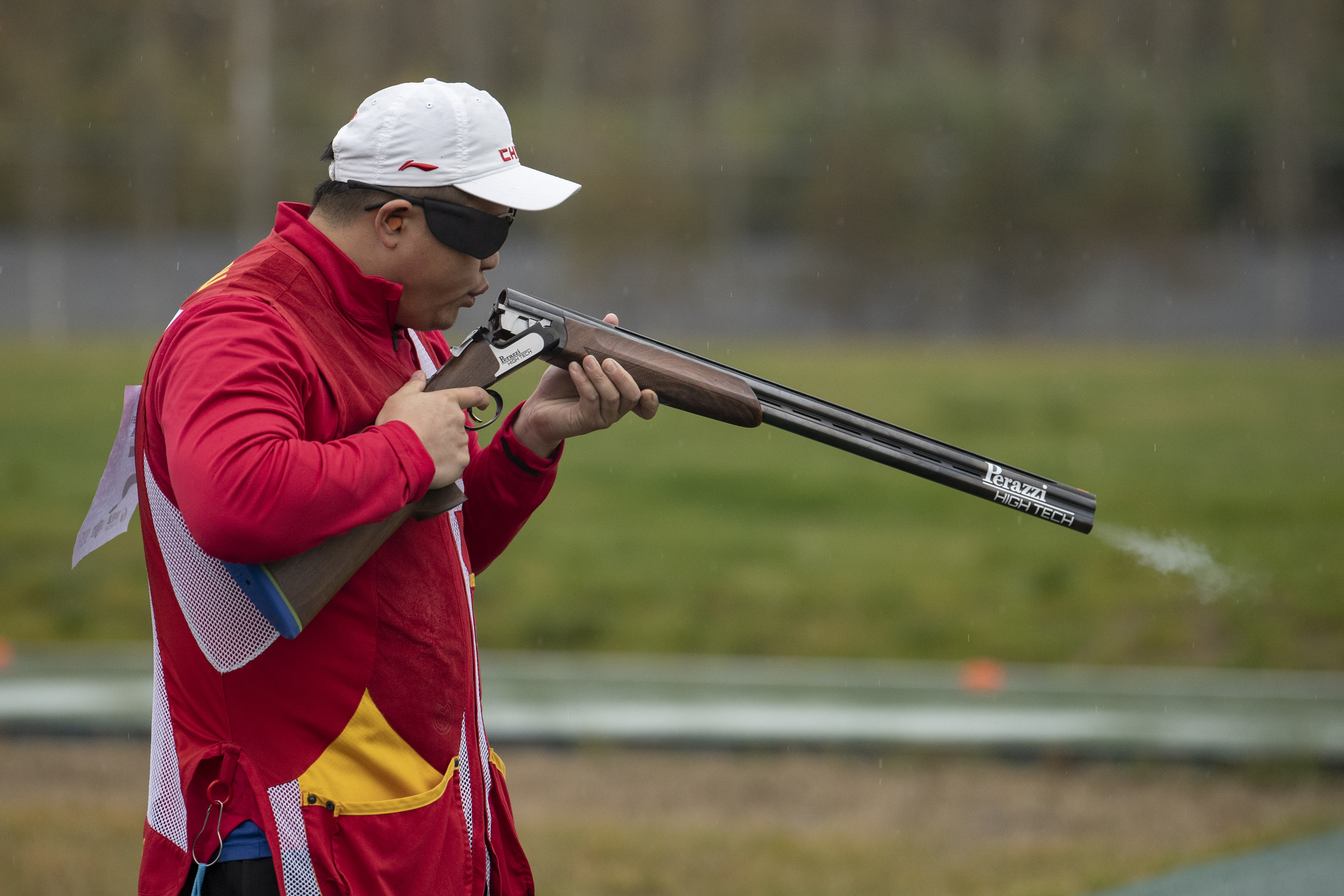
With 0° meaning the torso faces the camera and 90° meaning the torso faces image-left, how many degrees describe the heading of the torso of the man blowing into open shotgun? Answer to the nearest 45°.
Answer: approximately 270°

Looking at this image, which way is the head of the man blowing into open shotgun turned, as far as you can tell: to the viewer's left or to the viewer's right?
to the viewer's right

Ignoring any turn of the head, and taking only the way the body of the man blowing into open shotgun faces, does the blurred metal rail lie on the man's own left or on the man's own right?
on the man's own left
